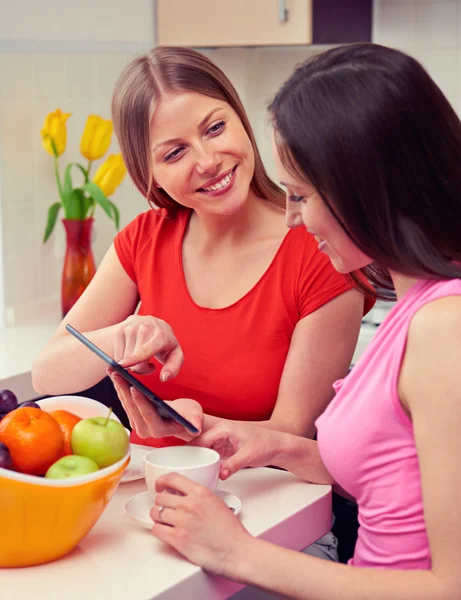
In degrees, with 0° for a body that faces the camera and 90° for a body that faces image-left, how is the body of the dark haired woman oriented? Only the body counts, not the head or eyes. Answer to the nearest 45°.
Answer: approximately 90°
